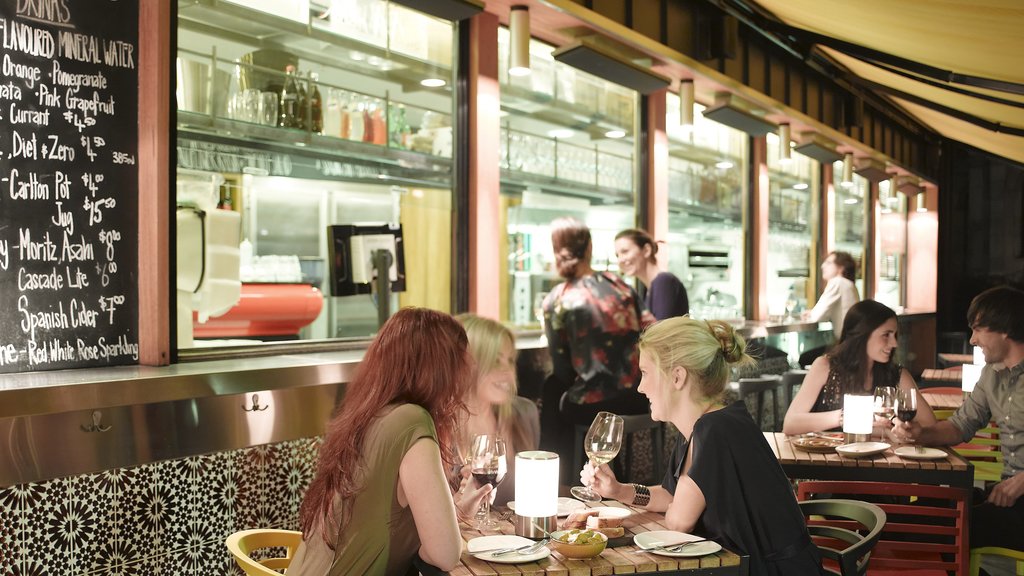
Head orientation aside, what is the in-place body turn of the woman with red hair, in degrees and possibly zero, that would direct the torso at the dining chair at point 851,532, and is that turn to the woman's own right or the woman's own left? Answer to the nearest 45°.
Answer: approximately 45° to the woman's own right

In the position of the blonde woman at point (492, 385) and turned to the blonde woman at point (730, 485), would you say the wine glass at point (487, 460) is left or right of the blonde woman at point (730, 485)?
right

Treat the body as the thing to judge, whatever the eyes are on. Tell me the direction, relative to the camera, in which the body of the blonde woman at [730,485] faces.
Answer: to the viewer's left

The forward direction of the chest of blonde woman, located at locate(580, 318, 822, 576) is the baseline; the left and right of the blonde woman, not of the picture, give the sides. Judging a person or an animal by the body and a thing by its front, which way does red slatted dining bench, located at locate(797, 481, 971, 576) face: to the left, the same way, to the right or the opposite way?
to the right

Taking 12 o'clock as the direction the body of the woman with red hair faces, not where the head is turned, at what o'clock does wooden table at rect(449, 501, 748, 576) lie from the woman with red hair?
The wooden table is roughly at 2 o'clock from the woman with red hair.

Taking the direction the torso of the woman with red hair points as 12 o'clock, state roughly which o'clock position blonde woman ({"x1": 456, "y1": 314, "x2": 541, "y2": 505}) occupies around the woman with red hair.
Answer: The blonde woman is roughly at 11 o'clock from the woman with red hair.

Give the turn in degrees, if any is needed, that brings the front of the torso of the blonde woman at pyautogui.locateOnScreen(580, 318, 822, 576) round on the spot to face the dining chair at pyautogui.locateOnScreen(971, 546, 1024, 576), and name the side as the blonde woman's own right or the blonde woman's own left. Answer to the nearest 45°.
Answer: approximately 135° to the blonde woman's own right

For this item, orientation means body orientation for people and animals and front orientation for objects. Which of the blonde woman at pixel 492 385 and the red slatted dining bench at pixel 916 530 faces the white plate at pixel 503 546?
the blonde woman

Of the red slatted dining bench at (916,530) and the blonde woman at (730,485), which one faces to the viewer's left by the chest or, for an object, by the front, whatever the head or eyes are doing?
the blonde woman

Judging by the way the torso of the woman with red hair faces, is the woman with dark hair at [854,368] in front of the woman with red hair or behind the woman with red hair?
in front

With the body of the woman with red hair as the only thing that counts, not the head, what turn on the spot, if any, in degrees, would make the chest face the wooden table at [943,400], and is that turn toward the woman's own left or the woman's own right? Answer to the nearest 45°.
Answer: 0° — they already face it

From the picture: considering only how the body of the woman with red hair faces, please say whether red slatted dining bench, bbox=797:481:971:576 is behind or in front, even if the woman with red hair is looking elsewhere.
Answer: in front

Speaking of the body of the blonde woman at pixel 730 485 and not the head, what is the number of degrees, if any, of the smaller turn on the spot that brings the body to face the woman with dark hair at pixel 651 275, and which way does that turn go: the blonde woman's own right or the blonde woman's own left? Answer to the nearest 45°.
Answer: approximately 90° to the blonde woman's own right

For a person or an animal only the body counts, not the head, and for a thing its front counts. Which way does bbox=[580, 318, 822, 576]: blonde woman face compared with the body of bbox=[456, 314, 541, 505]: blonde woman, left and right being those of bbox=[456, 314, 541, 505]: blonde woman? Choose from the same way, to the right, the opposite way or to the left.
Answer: to the right

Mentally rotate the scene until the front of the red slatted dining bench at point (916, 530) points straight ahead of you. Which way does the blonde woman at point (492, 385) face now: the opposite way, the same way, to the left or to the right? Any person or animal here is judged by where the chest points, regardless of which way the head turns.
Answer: the opposite way

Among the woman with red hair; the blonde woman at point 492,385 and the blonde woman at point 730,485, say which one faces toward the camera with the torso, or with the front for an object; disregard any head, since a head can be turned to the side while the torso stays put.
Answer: the blonde woman at point 492,385

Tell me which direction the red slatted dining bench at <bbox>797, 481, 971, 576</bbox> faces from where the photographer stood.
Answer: facing away from the viewer

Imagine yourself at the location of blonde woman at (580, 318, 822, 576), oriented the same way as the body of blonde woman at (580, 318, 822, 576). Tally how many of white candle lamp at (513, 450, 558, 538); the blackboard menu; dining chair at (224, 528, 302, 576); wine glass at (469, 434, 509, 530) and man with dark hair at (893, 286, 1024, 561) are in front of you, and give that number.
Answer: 4

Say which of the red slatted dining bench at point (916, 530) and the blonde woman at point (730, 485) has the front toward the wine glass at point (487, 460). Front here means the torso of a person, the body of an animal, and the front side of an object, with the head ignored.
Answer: the blonde woman

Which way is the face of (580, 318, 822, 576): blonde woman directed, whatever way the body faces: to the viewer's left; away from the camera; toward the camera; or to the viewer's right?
to the viewer's left

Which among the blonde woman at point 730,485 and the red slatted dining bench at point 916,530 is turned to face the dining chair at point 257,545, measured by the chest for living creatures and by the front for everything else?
the blonde woman
